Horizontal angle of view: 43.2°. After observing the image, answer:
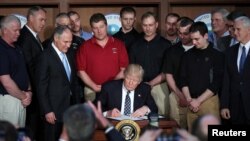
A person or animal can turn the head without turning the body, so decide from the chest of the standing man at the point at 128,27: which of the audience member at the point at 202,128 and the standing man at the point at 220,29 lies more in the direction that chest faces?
the audience member

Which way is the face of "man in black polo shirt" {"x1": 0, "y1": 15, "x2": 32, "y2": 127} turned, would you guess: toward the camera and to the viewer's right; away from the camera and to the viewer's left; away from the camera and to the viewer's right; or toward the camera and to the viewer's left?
toward the camera and to the viewer's right

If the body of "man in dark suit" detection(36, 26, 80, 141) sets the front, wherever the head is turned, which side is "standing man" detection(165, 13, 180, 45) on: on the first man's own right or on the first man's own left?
on the first man's own left

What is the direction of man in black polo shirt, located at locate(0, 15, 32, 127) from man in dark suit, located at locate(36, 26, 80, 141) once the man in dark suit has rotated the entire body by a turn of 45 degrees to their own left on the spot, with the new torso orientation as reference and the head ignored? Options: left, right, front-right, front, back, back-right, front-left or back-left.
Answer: back

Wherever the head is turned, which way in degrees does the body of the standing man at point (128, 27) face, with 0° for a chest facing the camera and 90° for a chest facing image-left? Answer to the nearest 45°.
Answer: approximately 0°

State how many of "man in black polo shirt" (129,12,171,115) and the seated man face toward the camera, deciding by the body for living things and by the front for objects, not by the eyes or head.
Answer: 2

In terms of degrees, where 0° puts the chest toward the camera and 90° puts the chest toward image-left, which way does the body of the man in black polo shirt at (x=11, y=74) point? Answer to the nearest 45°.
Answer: approximately 315°
